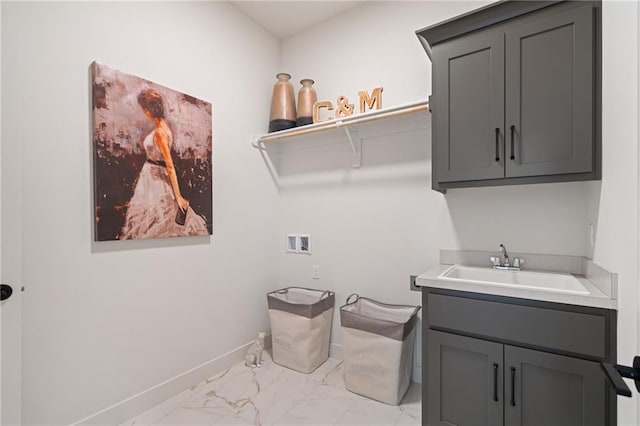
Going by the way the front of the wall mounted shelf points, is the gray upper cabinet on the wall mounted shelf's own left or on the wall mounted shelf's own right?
on the wall mounted shelf's own left

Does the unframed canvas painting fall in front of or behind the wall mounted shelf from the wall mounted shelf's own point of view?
in front

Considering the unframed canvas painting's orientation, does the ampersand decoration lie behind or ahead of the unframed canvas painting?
ahead

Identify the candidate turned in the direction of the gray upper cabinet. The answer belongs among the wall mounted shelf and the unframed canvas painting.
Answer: the unframed canvas painting

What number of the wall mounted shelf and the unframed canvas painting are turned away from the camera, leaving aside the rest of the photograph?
0

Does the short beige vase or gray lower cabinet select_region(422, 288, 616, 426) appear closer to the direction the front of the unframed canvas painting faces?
the gray lower cabinet

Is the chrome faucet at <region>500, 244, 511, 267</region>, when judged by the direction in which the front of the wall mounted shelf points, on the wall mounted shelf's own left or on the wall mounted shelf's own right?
on the wall mounted shelf's own left

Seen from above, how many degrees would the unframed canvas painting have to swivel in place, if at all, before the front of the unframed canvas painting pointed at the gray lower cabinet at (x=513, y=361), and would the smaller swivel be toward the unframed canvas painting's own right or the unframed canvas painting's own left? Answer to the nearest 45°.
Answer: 0° — it already faces it

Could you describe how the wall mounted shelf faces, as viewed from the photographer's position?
facing the viewer and to the left of the viewer

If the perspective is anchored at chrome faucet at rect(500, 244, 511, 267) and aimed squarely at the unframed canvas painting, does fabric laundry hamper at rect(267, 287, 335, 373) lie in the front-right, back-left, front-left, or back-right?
front-right

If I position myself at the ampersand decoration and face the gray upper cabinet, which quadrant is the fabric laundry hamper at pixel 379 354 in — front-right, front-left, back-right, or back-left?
front-right
